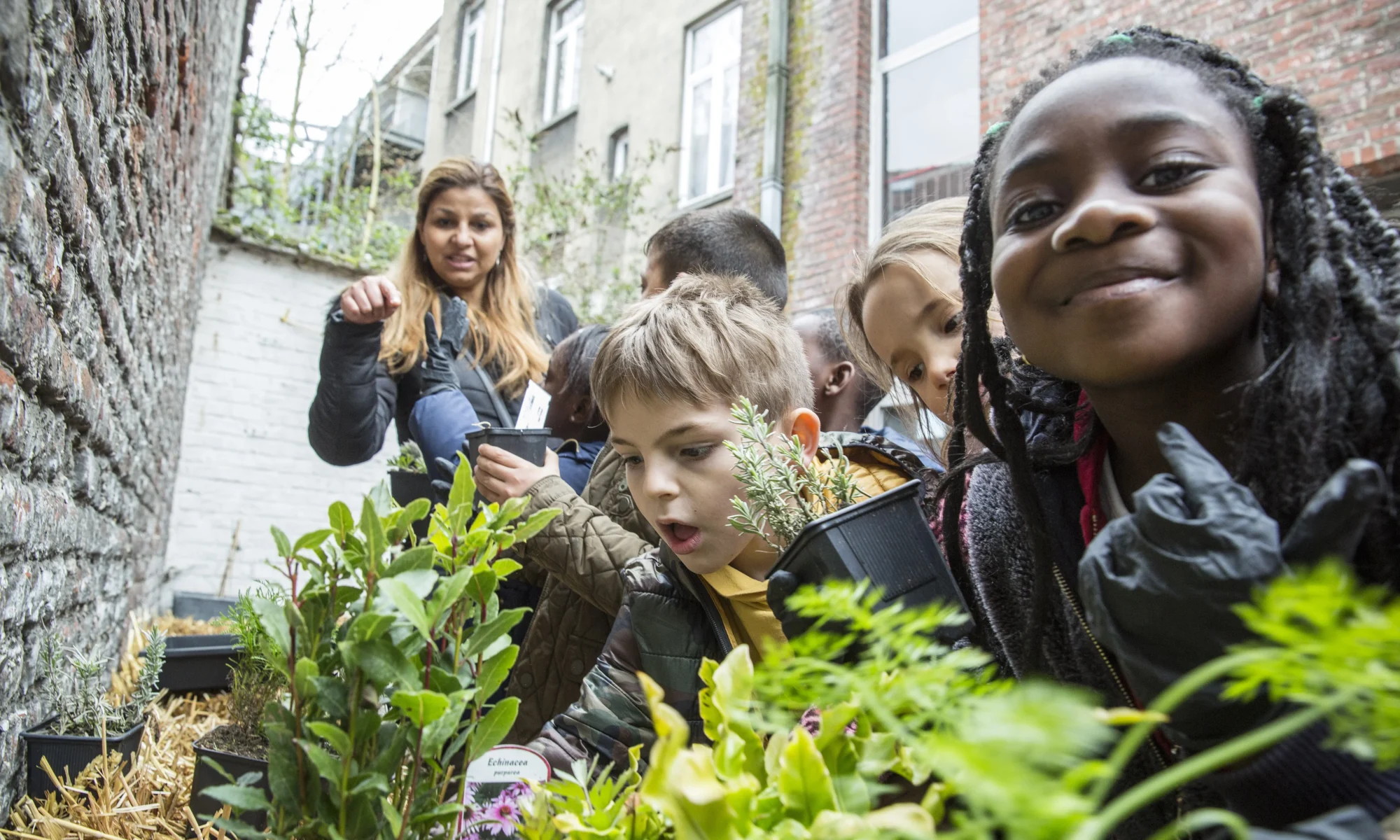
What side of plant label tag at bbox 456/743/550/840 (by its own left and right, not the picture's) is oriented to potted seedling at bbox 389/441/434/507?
back

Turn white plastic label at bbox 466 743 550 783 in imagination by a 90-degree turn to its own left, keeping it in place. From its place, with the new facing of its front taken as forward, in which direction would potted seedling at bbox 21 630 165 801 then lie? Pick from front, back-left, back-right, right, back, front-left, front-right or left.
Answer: back-left

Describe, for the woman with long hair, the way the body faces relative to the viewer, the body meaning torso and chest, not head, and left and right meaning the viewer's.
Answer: facing the viewer

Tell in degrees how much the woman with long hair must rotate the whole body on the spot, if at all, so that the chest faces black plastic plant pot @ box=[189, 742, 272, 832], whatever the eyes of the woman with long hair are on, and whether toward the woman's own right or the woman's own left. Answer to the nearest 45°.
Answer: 0° — they already face it

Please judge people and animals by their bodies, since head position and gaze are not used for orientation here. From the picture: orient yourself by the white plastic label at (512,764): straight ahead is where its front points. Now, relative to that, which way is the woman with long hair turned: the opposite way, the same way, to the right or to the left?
the same way

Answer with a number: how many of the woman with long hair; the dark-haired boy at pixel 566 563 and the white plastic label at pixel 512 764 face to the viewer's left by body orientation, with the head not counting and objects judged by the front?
1

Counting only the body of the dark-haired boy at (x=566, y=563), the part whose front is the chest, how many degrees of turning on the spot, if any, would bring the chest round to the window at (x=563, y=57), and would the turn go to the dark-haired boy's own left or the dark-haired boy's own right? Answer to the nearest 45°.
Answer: approximately 90° to the dark-haired boy's own right

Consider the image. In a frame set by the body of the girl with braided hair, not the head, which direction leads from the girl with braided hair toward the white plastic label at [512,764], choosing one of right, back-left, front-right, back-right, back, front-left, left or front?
front-right

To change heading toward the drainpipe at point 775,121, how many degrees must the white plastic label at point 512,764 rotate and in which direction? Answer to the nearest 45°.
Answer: approximately 180°

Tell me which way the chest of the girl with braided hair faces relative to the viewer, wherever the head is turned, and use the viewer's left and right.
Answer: facing the viewer and to the left of the viewer

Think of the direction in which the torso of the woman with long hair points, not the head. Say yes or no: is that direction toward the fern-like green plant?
yes

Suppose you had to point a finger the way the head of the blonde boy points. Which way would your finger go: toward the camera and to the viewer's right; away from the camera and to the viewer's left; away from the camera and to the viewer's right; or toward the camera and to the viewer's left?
toward the camera and to the viewer's left

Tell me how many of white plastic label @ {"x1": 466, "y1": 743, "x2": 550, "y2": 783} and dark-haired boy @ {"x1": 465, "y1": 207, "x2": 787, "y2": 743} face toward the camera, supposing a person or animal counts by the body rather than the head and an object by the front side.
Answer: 1

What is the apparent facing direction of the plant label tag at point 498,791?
toward the camera

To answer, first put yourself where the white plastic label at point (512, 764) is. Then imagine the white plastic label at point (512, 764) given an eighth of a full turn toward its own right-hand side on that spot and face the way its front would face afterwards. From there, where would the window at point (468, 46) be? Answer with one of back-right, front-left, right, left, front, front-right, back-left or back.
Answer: back-right

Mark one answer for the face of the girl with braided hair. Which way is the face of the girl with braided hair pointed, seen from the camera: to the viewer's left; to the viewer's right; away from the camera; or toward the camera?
toward the camera
